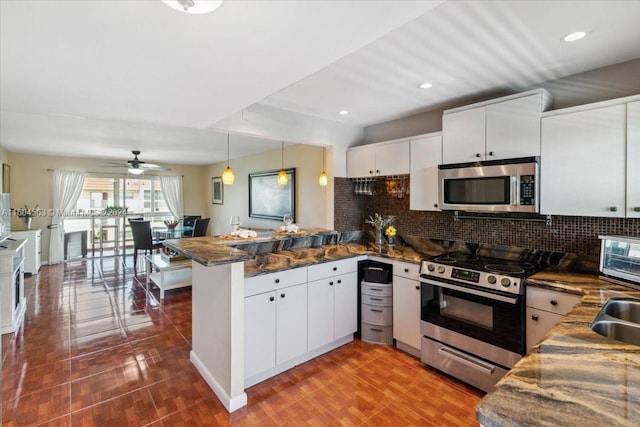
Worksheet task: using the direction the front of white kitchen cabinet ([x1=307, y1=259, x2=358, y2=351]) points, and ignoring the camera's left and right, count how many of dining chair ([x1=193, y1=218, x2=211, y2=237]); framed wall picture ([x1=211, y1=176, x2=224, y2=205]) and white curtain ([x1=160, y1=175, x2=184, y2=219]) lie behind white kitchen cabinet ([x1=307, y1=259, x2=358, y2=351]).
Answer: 3

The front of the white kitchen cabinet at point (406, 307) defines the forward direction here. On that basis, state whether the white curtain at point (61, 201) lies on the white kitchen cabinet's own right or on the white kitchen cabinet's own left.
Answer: on the white kitchen cabinet's own right

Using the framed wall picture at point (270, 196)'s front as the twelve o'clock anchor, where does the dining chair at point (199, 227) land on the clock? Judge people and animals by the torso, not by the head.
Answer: The dining chair is roughly at 2 o'clock from the framed wall picture.

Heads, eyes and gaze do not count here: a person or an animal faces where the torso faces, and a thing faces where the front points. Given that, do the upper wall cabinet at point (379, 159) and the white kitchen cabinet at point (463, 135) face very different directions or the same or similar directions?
same or similar directions

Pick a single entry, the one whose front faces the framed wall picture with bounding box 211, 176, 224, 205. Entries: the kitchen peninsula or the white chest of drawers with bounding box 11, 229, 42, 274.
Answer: the white chest of drawers

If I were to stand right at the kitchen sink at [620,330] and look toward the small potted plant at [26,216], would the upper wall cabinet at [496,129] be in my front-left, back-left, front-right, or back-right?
front-right

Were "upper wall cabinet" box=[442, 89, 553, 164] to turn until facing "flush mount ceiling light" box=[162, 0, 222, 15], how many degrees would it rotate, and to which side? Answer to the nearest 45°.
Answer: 0° — it already faces it

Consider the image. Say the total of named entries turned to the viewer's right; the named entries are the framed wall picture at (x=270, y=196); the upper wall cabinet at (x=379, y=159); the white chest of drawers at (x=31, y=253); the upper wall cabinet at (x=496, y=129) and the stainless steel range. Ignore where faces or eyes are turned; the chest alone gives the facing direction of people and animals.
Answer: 1

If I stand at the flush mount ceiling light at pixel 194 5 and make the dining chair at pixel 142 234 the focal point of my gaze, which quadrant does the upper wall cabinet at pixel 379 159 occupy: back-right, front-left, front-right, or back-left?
front-right

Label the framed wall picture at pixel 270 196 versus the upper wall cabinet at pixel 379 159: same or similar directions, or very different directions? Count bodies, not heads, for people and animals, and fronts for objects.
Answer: same or similar directions

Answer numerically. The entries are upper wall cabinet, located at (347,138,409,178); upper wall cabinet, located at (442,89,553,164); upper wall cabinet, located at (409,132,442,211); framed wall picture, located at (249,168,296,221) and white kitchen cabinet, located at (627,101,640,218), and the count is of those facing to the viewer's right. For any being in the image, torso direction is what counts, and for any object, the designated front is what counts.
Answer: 0

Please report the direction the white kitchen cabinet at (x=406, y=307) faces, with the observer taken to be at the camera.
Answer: facing the viewer and to the left of the viewer
